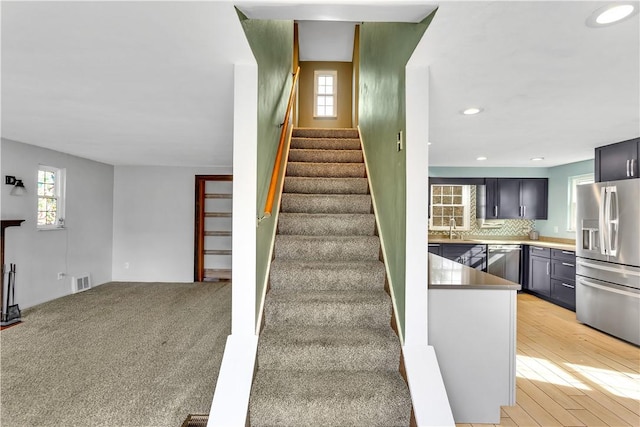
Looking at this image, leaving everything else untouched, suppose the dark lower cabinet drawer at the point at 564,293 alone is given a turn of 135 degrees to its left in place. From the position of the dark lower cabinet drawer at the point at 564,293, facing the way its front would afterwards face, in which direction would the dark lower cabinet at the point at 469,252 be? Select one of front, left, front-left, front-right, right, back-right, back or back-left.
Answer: back

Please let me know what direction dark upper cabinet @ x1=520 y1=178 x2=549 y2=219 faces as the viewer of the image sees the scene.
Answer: facing the viewer

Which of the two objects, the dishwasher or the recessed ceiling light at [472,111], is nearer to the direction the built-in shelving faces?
the recessed ceiling light

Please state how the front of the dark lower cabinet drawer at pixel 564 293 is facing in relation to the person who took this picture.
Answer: facing the viewer and to the left of the viewer

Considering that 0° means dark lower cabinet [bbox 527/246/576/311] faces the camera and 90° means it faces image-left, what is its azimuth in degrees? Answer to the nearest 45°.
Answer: approximately 45°

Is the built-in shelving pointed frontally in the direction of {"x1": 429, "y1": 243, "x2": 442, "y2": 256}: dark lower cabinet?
no

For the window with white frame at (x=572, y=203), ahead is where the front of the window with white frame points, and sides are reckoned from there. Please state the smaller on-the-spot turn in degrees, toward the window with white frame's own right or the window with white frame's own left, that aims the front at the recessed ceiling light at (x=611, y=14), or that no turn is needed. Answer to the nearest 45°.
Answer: approximately 45° to the window with white frame's own left

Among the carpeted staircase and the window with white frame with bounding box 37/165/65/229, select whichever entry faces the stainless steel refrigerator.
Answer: the window with white frame

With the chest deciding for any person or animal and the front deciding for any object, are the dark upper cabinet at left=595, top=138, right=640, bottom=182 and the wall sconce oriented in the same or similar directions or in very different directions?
very different directions

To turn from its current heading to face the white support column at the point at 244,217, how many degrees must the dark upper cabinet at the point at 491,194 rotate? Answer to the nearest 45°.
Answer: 0° — it already faces it

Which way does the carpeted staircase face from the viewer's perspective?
toward the camera

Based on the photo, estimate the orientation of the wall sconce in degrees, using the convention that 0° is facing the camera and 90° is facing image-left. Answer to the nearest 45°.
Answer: approximately 315°

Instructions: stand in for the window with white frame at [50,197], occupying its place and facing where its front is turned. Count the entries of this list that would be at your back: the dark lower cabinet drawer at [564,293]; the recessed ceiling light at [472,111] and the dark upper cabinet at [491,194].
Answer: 0

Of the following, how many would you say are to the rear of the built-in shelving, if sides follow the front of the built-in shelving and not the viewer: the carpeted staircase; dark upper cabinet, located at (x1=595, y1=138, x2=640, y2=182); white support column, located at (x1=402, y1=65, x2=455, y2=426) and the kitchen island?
0

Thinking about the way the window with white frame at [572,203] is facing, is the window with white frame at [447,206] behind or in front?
in front

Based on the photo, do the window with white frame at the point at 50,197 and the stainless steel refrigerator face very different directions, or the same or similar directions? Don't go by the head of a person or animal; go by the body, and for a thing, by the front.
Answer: very different directions

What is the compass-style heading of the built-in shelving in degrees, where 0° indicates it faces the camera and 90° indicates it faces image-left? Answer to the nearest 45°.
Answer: approximately 0°

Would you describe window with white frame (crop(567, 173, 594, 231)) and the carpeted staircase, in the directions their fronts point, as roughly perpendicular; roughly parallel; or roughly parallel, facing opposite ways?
roughly perpendicular
